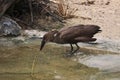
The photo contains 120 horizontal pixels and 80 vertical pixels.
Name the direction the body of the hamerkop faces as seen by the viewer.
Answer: to the viewer's left

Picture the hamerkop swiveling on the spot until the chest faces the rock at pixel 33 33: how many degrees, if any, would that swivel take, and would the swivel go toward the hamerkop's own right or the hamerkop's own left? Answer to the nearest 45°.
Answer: approximately 45° to the hamerkop's own right

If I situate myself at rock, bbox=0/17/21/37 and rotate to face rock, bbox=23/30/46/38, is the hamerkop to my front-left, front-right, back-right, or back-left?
front-right

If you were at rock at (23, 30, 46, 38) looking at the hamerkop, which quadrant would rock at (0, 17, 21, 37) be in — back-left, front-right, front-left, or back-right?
back-right

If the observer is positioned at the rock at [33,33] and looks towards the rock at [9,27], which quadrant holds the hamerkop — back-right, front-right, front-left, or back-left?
back-left

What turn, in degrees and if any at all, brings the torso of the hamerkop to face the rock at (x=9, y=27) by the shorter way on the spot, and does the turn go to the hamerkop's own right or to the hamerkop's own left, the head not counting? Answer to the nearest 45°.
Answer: approximately 45° to the hamerkop's own right
